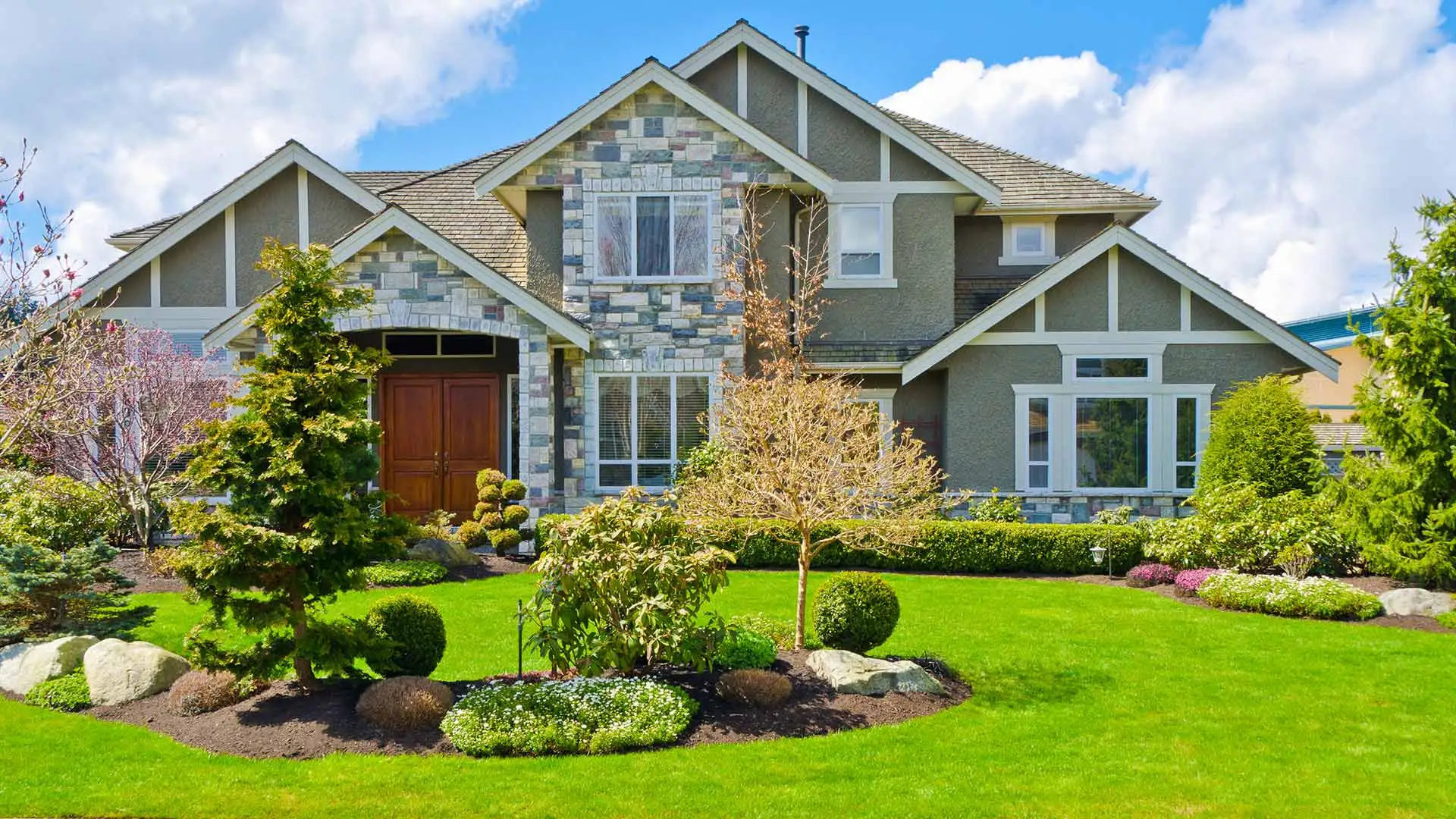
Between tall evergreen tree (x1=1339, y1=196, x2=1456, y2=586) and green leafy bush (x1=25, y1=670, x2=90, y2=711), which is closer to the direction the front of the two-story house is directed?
the green leafy bush

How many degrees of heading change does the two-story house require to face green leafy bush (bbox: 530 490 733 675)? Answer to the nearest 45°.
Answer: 0° — it already faces it

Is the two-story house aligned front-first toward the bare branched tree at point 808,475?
yes

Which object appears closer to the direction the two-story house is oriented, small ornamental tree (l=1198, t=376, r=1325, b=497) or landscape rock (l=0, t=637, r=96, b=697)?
the landscape rock

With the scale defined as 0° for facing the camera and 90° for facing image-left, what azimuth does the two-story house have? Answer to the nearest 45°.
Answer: approximately 0°

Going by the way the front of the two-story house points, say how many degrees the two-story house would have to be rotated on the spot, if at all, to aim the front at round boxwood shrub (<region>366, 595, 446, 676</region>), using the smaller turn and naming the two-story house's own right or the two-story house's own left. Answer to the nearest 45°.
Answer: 0° — it already faces it

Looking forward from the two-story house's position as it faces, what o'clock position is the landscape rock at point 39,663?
The landscape rock is roughly at 1 o'clock from the two-story house.

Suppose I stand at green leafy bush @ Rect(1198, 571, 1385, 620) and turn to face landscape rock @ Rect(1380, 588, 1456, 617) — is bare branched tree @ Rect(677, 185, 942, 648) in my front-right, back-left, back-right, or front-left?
back-right

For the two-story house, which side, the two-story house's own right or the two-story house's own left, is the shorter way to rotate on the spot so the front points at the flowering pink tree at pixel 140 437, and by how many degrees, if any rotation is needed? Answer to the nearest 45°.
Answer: approximately 90° to the two-story house's own right

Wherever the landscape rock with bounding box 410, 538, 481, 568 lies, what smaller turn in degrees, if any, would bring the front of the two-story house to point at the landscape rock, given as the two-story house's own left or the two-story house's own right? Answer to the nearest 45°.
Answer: approximately 45° to the two-story house's own right

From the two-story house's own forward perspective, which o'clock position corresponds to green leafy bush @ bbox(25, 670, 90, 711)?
The green leafy bush is roughly at 1 o'clock from the two-story house.

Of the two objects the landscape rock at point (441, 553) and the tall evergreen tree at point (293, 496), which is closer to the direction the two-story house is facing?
the tall evergreen tree
